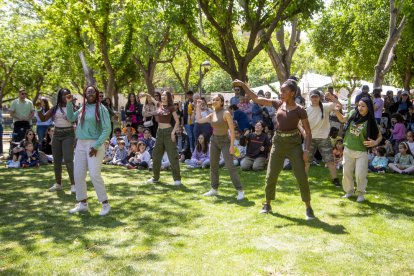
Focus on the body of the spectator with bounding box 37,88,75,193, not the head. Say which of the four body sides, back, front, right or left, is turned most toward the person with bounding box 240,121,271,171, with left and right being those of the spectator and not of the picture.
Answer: left

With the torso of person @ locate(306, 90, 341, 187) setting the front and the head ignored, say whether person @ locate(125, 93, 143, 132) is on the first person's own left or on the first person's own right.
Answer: on the first person's own right

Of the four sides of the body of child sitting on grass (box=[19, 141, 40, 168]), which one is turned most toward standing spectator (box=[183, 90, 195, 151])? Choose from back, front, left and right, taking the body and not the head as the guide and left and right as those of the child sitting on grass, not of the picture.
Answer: left

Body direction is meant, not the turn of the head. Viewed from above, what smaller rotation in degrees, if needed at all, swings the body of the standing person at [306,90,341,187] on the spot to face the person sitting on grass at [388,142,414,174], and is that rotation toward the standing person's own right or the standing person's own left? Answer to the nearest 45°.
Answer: approximately 135° to the standing person's own left

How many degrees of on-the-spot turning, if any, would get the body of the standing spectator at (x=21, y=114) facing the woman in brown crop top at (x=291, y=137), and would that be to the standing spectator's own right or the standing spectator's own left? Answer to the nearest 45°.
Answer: approximately 45° to the standing spectator's own left

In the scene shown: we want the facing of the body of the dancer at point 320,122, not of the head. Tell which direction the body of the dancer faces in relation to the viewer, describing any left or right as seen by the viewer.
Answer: facing the viewer

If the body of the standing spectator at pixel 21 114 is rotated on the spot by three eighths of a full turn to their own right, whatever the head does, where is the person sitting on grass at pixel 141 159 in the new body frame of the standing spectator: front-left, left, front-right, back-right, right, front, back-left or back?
back

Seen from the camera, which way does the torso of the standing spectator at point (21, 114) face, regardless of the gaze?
toward the camera

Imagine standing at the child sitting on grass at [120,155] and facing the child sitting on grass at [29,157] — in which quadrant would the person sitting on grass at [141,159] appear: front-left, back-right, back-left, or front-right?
back-left

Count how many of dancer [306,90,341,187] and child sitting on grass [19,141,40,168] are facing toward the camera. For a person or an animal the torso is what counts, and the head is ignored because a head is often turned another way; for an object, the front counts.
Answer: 2
